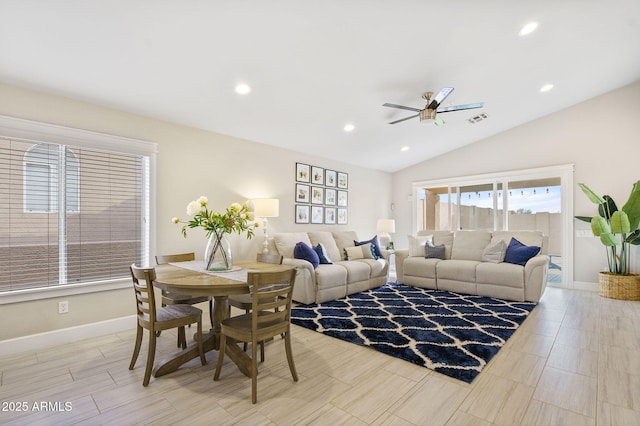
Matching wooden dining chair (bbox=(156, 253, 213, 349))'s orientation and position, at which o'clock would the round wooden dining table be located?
The round wooden dining table is roughly at 1 o'clock from the wooden dining chair.

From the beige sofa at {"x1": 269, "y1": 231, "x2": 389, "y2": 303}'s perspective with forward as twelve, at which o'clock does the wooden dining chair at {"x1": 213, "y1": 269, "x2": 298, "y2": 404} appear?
The wooden dining chair is roughly at 2 o'clock from the beige sofa.

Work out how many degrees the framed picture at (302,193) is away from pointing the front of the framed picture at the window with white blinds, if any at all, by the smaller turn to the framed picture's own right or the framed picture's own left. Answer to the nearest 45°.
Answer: approximately 90° to the framed picture's own right

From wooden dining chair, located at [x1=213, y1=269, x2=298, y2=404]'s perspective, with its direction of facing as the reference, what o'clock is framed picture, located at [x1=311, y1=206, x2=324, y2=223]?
The framed picture is roughly at 2 o'clock from the wooden dining chair.

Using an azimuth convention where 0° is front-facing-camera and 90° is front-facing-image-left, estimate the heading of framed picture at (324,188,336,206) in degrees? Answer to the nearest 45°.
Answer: approximately 315°

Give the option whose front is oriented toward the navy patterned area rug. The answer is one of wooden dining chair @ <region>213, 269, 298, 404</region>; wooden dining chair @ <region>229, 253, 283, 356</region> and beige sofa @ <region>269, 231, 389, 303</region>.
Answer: the beige sofa

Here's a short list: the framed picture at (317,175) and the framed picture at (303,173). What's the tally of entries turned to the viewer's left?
0

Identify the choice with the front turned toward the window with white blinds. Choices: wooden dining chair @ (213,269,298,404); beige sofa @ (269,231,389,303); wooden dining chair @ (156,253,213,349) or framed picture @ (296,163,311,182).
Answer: wooden dining chair @ (213,269,298,404)

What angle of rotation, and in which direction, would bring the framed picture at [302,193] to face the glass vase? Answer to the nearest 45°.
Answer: approximately 45° to its right

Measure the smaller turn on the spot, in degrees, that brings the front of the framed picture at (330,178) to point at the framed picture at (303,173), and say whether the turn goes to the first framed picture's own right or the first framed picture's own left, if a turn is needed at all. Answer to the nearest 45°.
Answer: approximately 90° to the first framed picture's own right

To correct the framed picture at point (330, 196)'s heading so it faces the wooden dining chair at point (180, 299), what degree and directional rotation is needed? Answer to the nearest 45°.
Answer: approximately 90° to its right
